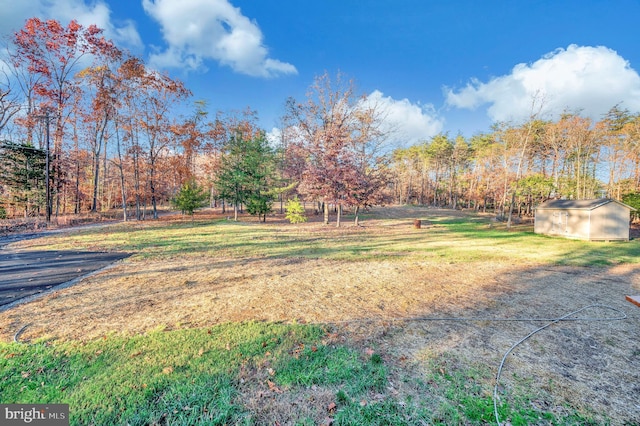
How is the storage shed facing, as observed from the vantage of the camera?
facing the viewer and to the left of the viewer

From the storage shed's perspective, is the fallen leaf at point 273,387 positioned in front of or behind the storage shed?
in front

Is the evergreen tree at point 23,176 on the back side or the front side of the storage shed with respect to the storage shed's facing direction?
on the front side

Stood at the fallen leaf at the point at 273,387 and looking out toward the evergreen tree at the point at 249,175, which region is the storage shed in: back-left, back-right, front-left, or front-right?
front-right
